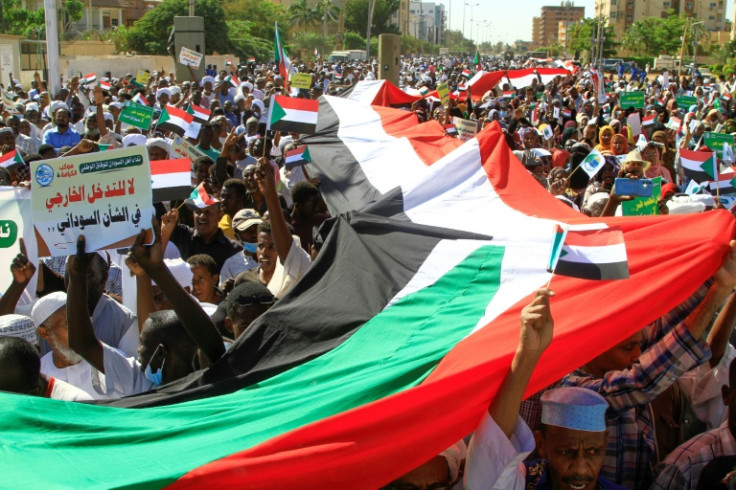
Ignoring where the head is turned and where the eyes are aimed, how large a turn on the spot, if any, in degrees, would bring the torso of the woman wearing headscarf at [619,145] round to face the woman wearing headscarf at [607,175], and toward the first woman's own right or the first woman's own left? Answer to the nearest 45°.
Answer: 0° — they already face them

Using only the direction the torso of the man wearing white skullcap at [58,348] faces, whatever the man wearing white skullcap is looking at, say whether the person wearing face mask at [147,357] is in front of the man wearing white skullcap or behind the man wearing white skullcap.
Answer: in front

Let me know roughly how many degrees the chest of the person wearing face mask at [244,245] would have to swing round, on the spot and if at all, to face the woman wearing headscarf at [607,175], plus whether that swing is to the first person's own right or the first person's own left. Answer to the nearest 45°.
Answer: approximately 90° to the first person's own left

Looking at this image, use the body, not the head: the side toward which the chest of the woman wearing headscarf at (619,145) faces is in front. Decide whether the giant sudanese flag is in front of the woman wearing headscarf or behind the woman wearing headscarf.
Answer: in front

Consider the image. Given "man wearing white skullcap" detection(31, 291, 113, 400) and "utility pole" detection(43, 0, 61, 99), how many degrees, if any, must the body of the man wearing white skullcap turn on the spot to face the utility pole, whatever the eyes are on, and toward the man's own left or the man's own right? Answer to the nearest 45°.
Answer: approximately 135° to the man's own left

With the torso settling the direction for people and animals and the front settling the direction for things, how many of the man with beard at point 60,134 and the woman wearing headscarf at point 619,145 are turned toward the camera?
2

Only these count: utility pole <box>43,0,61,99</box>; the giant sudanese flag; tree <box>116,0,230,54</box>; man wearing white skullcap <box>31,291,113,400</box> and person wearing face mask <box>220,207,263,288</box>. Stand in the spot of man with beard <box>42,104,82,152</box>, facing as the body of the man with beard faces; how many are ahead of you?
3

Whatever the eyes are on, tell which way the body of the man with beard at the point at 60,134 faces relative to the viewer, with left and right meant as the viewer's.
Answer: facing the viewer

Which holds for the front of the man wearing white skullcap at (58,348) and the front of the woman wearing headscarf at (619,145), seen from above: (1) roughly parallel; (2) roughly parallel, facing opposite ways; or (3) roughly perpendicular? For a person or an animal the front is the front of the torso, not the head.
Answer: roughly perpendicular

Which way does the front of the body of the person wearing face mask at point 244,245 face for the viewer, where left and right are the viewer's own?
facing the viewer and to the right of the viewer

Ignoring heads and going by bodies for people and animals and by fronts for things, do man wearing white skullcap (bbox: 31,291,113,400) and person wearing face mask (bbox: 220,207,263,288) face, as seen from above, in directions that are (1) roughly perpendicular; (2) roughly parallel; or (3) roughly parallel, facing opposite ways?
roughly parallel

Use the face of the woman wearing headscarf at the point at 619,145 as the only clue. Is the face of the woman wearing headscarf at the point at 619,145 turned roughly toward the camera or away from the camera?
toward the camera

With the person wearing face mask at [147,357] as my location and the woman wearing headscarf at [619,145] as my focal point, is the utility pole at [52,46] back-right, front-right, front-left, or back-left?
front-left

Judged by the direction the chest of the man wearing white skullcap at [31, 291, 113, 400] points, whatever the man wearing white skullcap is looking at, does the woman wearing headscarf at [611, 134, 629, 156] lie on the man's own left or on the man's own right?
on the man's own left

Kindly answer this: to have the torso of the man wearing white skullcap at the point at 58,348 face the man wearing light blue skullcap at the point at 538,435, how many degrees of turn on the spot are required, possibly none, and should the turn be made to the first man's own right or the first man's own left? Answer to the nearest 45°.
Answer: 0° — they already face them
